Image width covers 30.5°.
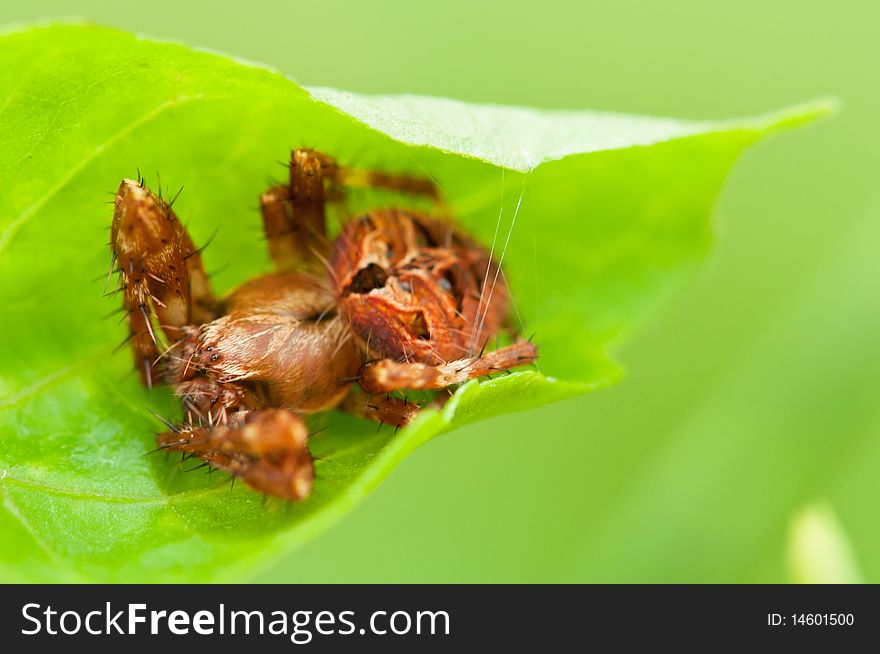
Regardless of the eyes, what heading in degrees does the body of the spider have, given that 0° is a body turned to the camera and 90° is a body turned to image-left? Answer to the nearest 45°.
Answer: approximately 45°
